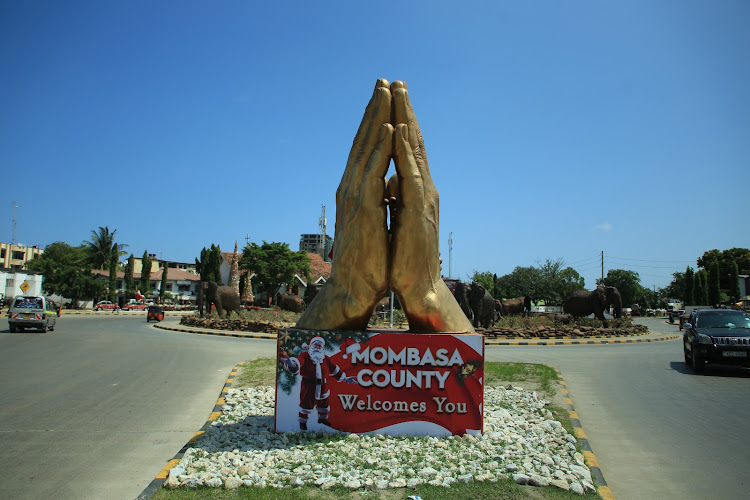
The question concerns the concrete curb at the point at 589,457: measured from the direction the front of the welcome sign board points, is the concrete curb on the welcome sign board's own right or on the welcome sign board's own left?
on the welcome sign board's own left

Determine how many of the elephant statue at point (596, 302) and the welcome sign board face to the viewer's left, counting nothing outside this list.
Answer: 0

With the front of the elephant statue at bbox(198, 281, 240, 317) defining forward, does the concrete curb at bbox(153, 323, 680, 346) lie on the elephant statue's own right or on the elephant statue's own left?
on the elephant statue's own left

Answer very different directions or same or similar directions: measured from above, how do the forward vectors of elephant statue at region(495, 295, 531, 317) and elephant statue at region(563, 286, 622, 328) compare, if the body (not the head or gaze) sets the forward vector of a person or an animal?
same or similar directions

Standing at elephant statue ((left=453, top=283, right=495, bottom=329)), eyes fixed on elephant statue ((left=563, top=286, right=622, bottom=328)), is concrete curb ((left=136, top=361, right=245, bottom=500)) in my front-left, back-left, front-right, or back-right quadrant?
back-right

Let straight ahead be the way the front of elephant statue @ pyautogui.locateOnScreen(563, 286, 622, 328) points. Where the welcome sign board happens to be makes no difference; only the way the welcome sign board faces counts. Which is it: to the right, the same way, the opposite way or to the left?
to the right

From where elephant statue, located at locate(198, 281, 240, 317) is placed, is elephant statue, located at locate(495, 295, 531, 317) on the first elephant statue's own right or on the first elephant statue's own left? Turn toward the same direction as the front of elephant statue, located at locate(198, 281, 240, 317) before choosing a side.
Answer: on the first elephant statue's own left

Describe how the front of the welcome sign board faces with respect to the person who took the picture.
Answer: facing the viewer

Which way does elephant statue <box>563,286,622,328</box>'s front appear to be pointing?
to the viewer's right

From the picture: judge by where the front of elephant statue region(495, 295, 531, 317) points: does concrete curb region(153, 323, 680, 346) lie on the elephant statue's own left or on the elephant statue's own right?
on the elephant statue's own right

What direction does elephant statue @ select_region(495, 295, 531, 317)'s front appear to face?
to the viewer's right

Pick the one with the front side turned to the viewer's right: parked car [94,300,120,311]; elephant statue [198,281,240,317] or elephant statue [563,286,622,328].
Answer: elephant statue [563,286,622,328]
